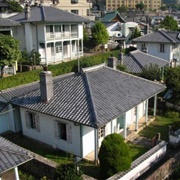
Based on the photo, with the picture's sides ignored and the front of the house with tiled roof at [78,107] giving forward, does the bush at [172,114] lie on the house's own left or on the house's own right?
on the house's own left

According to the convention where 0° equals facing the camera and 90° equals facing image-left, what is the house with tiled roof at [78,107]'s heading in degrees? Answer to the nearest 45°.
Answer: approximately 315°

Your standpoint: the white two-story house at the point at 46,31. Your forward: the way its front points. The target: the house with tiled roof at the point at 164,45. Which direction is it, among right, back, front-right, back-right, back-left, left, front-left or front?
front-left

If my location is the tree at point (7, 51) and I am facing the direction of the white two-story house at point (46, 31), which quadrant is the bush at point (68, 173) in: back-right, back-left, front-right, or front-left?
back-right

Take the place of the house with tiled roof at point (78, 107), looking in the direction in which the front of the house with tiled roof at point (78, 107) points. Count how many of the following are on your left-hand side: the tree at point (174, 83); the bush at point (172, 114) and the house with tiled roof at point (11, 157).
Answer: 2

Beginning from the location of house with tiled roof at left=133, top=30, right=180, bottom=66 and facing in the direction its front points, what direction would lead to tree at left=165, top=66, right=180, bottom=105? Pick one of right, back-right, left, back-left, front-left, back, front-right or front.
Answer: front-right

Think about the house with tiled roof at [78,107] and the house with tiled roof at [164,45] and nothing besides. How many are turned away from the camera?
0

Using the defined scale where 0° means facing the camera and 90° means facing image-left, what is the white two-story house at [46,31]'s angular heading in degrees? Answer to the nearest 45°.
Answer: approximately 315°

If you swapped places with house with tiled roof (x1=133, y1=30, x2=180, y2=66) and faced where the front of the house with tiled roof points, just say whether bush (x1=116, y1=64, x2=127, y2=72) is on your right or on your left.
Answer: on your right

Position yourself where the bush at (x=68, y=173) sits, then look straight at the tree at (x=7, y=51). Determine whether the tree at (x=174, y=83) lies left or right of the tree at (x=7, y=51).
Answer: right

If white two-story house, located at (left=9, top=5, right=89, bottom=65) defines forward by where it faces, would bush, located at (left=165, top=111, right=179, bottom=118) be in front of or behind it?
in front

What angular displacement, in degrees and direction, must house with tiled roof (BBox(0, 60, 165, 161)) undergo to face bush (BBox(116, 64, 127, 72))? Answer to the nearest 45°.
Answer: approximately 135° to its left
